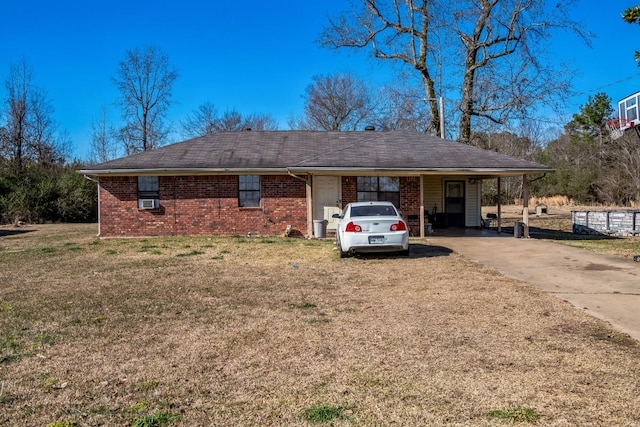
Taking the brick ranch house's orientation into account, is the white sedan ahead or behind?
ahead

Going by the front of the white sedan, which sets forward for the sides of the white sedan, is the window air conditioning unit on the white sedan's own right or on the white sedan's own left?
on the white sedan's own left

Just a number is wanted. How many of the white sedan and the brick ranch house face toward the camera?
1

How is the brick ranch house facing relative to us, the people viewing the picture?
facing the viewer

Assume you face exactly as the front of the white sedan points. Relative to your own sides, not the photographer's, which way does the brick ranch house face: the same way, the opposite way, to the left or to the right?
the opposite way

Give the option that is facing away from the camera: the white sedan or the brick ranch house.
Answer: the white sedan

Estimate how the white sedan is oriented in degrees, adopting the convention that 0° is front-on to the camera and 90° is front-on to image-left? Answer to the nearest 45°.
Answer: approximately 180°
